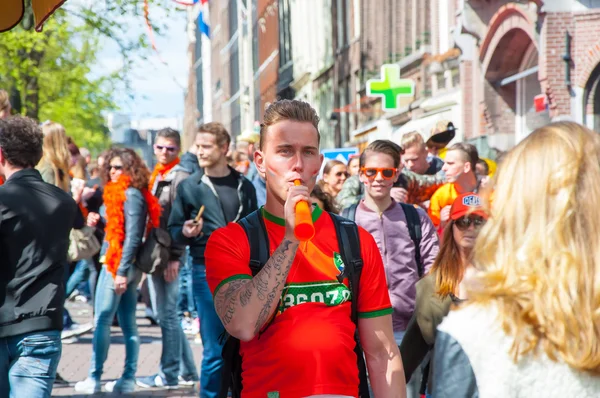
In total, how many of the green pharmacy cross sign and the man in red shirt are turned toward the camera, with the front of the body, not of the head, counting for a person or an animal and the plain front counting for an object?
2

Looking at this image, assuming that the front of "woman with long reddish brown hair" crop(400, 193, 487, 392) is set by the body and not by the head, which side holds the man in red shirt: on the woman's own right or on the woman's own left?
on the woman's own right

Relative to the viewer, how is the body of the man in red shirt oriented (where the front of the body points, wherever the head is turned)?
toward the camera

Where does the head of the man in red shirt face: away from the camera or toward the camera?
toward the camera

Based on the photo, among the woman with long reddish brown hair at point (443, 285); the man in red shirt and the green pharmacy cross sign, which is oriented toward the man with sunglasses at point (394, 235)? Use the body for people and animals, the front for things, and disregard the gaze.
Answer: the green pharmacy cross sign

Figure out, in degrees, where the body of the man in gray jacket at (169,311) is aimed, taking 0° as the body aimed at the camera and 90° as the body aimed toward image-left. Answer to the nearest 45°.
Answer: approximately 45°

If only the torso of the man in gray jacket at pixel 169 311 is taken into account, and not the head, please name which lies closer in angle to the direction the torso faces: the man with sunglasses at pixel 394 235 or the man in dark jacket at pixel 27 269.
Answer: the man in dark jacket

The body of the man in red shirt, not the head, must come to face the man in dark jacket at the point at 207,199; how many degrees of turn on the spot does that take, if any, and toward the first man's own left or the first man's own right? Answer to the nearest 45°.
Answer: approximately 180°

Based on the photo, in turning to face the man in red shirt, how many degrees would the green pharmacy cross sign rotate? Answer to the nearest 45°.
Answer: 0° — it already faces them

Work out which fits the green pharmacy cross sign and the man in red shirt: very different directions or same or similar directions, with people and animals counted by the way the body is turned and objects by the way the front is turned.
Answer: same or similar directions

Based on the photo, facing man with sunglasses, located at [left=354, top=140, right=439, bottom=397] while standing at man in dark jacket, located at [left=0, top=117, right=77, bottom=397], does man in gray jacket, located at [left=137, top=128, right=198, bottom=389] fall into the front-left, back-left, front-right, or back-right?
front-left

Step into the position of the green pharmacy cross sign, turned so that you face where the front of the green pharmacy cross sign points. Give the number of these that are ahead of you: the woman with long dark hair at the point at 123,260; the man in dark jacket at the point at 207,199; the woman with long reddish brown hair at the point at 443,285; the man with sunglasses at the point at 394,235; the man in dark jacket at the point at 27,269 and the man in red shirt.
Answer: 6

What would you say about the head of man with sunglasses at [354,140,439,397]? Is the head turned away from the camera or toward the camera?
toward the camera

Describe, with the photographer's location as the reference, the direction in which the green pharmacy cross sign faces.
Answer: facing the viewer
